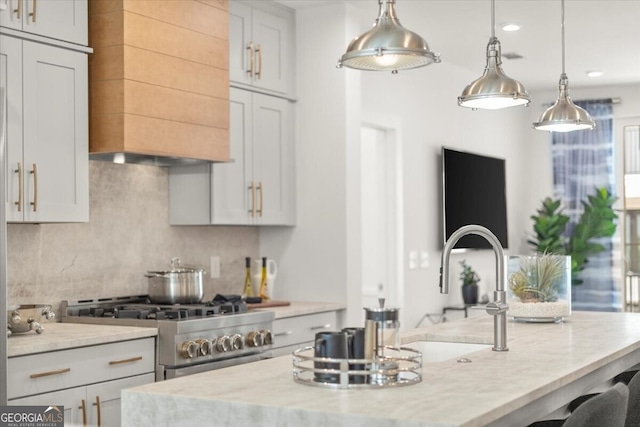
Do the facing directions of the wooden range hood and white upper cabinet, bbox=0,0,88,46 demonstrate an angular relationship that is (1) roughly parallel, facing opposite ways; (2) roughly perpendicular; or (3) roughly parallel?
roughly parallel

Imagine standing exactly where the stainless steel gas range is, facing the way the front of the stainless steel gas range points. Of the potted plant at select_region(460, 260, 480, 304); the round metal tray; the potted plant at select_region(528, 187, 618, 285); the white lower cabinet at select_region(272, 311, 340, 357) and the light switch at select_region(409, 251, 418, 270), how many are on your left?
4

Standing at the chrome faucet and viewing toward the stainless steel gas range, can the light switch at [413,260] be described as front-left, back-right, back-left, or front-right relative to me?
front-right

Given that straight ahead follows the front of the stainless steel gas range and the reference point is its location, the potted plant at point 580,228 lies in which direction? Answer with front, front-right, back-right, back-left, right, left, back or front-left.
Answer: left

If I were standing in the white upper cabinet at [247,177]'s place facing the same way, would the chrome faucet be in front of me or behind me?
in front

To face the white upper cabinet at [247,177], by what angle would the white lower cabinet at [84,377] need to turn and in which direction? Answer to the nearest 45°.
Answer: approximately 90° to its left

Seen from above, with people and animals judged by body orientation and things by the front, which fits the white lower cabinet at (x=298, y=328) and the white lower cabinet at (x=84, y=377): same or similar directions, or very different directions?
same or similar directions

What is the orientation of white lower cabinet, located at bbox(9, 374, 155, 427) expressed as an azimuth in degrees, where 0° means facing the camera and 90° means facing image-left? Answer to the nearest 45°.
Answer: approximately 315°

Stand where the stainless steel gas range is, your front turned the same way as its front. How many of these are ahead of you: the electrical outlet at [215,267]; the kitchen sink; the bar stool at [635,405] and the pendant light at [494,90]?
3

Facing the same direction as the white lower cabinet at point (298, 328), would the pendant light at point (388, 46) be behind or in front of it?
in front

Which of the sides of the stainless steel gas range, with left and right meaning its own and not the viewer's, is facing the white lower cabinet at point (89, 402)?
right

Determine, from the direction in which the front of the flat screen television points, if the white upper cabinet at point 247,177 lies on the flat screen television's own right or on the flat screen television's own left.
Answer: on the flat screen television's own right

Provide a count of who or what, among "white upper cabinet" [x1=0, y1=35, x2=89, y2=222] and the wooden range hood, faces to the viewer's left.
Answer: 0
